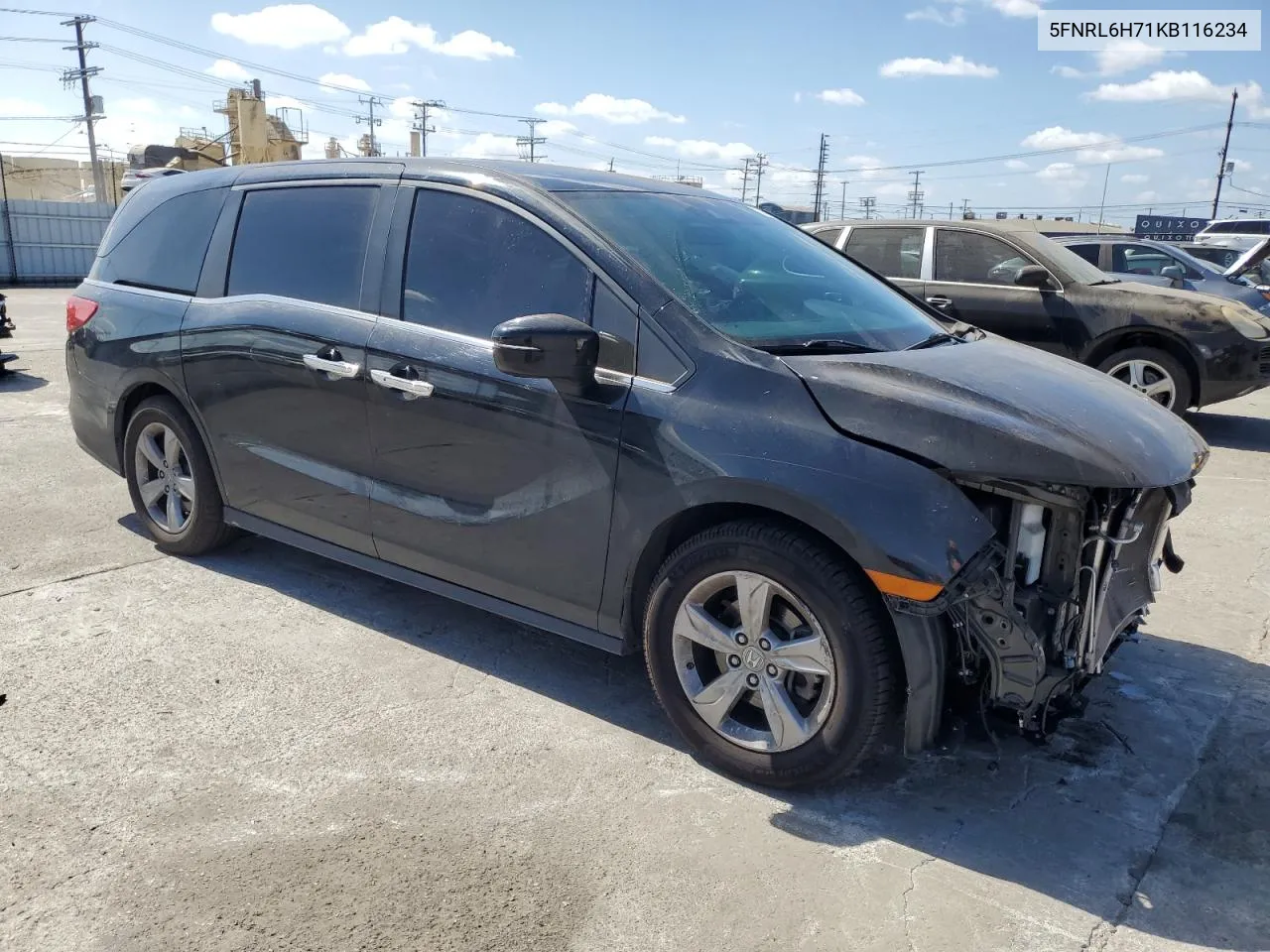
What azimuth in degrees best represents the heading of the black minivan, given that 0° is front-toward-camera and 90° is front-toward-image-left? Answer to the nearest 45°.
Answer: approximately 315°
